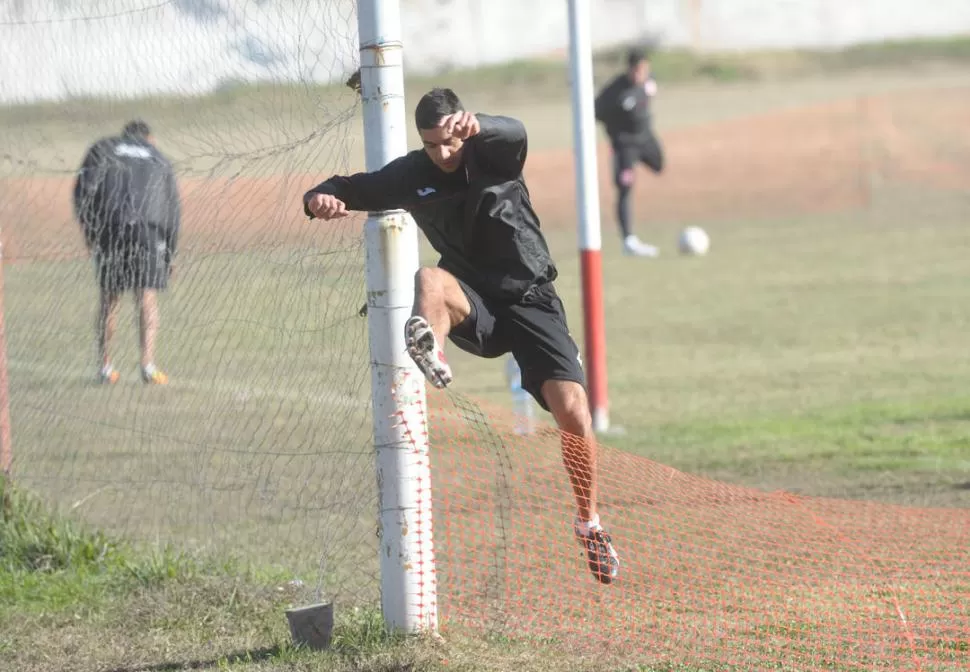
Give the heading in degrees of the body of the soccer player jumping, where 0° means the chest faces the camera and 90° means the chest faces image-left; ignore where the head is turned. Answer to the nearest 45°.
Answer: approximately 45°

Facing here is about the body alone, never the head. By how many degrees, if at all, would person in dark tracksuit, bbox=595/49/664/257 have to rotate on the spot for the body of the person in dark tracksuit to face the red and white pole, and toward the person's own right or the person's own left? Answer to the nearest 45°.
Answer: approximately 45° to the person's own right

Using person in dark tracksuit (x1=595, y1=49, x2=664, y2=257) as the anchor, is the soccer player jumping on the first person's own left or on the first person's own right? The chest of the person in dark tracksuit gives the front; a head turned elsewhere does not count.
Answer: on the first person's own right

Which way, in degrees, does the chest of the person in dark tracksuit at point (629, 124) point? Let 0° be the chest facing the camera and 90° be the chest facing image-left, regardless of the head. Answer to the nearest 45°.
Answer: approximately 315°

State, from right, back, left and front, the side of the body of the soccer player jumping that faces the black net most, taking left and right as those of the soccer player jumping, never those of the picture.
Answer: right

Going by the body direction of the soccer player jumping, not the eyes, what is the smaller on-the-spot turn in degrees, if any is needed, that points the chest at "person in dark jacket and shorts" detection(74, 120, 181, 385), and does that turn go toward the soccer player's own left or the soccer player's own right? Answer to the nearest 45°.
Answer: approximately 90° to the soccer player's own right
